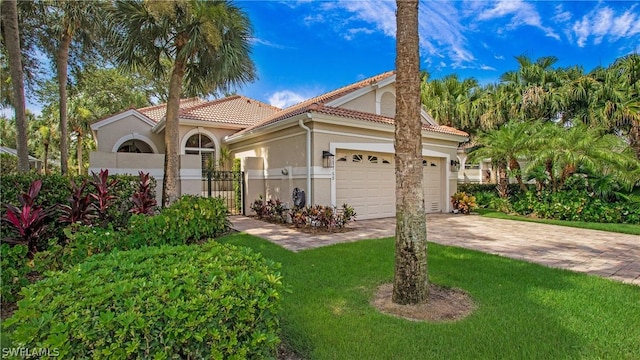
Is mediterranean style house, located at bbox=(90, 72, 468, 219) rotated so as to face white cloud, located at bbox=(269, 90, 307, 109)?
no

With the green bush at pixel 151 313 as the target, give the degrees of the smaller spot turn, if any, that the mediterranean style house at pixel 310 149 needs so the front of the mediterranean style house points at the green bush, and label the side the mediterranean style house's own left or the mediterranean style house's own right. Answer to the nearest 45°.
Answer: approximately 45° to the mediterranean style house's own right

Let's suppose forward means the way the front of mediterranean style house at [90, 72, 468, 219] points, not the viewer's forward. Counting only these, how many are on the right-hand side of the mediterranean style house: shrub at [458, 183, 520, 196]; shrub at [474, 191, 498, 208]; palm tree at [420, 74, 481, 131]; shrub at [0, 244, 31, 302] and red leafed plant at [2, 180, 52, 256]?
2

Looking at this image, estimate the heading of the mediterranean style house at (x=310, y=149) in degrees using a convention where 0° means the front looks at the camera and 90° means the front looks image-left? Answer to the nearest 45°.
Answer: approximately 315°

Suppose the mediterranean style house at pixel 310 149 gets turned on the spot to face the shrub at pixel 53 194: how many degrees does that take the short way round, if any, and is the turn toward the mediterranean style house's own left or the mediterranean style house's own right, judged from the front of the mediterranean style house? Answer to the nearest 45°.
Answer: approximately 90° to the mediterranean style house's own right

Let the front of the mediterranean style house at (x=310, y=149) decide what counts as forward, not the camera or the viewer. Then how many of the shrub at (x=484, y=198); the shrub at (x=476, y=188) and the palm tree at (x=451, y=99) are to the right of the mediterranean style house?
0

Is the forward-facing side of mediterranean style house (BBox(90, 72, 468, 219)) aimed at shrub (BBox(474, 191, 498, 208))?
no

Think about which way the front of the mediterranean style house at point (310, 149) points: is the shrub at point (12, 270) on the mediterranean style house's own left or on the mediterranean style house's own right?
on the mediterranean style house's own right

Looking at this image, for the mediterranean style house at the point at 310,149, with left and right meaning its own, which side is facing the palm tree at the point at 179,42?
right

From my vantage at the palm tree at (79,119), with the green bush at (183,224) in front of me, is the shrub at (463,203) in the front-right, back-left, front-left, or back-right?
front-left

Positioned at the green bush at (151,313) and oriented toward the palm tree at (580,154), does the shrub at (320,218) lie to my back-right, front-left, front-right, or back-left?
front-left
